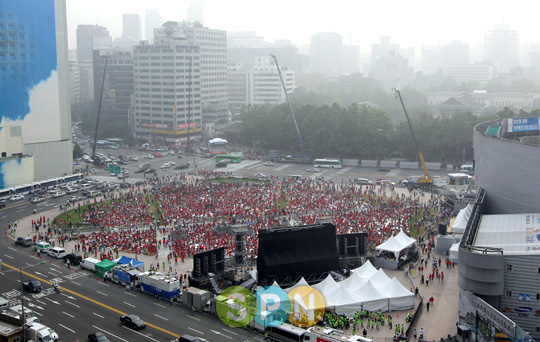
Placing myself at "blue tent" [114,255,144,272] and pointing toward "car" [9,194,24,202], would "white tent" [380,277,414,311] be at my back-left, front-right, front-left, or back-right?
back-right

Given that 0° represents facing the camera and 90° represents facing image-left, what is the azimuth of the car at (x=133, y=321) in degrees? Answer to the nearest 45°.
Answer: approximately 315°

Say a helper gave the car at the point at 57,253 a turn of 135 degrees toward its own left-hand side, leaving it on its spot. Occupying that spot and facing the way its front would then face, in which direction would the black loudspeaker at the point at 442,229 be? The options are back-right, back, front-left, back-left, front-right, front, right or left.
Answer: left

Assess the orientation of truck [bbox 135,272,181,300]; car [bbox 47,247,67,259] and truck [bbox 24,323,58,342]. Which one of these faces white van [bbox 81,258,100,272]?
truck [bbox 135,272,181,300]

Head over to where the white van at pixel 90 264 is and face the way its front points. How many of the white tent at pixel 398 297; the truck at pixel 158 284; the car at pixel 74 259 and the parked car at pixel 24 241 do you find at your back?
2

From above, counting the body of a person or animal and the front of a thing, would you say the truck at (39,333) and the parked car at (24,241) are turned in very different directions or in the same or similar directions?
very different directions

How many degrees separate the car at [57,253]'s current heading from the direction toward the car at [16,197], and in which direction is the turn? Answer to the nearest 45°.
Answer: approximately 45° to its right

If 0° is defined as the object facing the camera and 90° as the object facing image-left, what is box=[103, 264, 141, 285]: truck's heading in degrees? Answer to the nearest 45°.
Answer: approximately 135°

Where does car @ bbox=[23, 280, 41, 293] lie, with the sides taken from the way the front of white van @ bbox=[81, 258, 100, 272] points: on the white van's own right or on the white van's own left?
on the white van's own left

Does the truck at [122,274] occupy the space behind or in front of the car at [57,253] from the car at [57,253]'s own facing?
behind

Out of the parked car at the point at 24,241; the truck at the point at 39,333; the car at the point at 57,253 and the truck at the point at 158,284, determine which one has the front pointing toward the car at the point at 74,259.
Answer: the truck at the point at 158,284

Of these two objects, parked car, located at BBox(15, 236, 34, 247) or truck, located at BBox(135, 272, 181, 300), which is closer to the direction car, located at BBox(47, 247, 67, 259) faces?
the parked car
